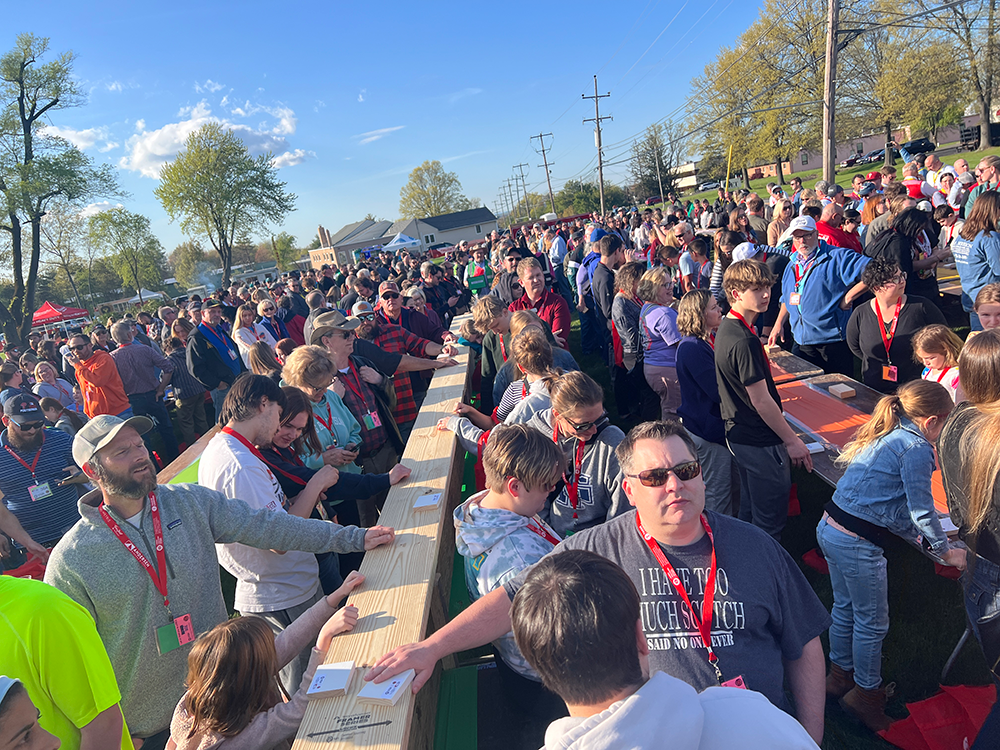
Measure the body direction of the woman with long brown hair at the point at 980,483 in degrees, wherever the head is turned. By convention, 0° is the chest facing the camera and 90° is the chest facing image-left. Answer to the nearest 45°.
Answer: approximately 180°

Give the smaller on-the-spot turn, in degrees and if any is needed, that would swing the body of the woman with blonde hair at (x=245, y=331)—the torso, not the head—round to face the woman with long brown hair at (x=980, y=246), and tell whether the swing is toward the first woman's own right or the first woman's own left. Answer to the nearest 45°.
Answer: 0° — they already face them

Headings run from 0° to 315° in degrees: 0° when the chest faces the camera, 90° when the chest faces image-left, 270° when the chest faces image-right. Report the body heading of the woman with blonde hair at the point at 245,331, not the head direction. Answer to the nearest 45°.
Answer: approximately 315°

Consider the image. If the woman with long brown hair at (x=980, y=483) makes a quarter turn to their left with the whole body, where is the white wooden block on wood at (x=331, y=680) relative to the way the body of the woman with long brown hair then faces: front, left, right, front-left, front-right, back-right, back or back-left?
front-left

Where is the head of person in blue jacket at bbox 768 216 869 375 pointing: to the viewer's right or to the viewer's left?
to the viewer's left

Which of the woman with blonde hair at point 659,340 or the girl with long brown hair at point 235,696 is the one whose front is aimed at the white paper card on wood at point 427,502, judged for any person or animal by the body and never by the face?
the girl with long brown hair

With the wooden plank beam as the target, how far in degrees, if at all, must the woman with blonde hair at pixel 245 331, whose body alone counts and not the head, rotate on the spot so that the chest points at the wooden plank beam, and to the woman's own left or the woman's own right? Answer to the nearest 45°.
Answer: approximately 45° to the woman's own right

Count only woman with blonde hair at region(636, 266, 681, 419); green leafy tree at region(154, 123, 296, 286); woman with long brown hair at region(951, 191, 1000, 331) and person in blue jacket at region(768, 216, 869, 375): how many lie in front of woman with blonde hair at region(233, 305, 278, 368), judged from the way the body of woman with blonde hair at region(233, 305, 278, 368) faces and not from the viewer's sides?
3

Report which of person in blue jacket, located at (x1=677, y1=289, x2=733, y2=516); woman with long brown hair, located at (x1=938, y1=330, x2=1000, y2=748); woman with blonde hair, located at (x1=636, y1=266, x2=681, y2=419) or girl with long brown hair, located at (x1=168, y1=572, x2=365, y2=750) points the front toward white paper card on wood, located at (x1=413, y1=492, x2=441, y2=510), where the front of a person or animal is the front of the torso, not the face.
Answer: girl with long brown hair, located at (x1=168, y1=572, x2=365, y2=750)

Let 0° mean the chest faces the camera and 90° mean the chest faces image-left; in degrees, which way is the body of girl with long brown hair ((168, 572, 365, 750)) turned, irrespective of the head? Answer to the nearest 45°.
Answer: approximately 225°

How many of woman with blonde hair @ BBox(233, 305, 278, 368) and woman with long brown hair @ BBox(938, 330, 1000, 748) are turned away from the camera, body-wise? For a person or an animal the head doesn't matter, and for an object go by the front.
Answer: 1

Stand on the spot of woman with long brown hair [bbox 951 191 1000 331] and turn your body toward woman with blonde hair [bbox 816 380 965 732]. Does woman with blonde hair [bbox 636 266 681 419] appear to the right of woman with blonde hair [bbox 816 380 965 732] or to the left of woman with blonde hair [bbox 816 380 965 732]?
right
